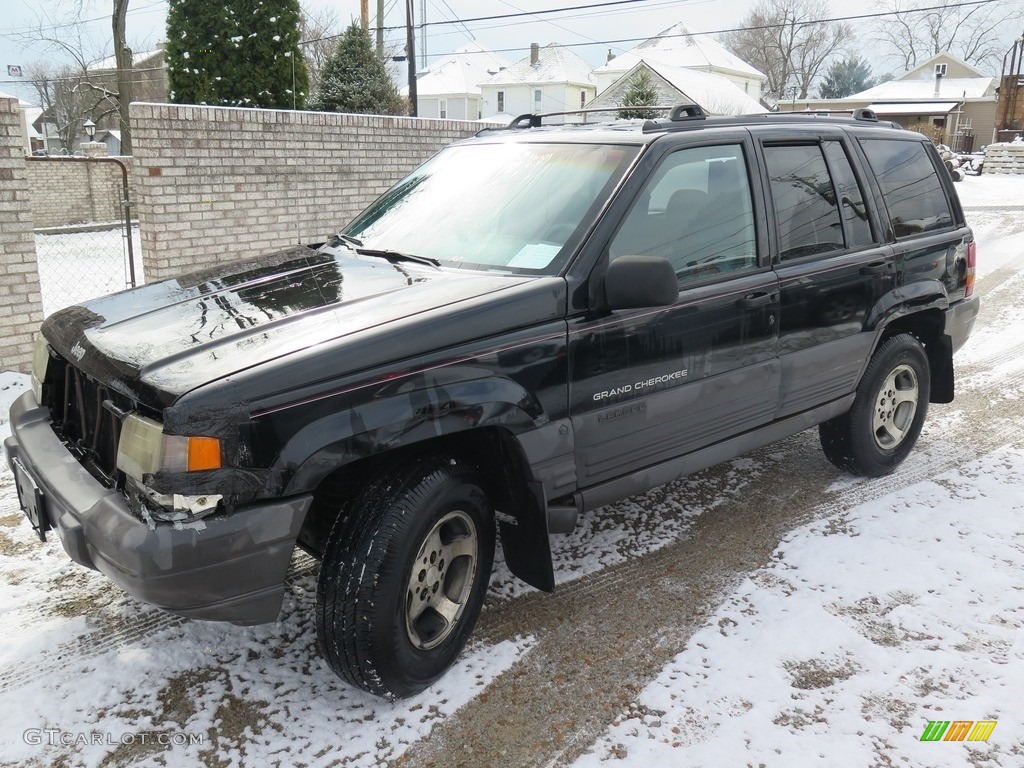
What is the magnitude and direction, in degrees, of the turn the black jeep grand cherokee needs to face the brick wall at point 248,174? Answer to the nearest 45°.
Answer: approximately 135° to its right

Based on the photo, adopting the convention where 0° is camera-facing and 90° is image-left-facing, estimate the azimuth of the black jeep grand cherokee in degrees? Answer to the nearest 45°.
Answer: approximately 45°

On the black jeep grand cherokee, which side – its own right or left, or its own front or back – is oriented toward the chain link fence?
right

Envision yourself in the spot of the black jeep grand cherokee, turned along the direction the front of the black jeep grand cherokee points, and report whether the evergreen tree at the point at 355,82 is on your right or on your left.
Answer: on your right

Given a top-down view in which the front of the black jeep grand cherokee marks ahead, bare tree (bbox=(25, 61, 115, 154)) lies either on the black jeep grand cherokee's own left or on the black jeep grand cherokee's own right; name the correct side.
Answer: on the black jeep grand cherokee's own right

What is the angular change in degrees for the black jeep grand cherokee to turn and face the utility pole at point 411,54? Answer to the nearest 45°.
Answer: approximately 135° to its right
